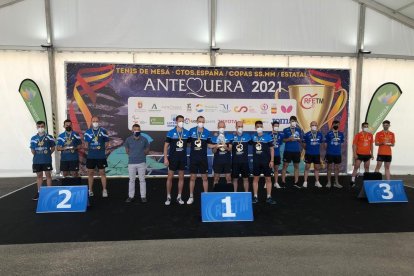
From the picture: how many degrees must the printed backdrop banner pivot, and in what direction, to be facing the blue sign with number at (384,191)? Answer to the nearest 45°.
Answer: approximately 45° to its left

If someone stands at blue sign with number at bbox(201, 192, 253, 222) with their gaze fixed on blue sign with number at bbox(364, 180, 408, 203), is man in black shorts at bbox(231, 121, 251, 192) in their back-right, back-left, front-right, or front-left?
front-left

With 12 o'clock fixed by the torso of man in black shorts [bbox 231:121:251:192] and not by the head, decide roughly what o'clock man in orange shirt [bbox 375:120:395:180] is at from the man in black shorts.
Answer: The man in orange shirt is roughly at 8 o'clock from the man in black shorts.

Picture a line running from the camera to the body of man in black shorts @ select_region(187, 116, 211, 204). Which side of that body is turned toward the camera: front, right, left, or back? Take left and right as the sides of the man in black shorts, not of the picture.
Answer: front

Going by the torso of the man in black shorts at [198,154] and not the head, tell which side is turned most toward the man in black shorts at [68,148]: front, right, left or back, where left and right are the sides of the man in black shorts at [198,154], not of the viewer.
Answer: right

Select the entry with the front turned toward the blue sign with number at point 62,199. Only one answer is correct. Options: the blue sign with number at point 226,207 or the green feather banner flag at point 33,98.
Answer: the green feather banner flag

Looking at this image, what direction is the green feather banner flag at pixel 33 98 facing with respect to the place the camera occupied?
facing the viewer

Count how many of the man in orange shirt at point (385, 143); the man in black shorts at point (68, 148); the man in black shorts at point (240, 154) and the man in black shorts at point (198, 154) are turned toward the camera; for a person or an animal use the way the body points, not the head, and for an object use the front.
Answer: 4

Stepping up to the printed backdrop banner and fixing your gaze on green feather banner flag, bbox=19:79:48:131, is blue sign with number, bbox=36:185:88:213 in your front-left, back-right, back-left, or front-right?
front-left

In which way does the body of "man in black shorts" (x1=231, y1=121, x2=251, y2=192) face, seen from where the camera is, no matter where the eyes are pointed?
toward the camera
